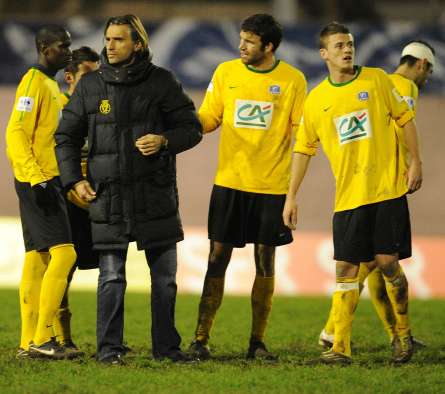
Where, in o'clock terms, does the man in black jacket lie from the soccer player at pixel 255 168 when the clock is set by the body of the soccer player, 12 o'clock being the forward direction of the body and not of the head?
The man in black jacket is roughly at 2 o'clock from the soccer player.

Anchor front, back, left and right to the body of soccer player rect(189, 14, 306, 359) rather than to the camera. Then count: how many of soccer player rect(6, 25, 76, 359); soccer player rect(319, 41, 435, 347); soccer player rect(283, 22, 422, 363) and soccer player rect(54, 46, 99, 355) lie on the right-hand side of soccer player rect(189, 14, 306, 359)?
2
